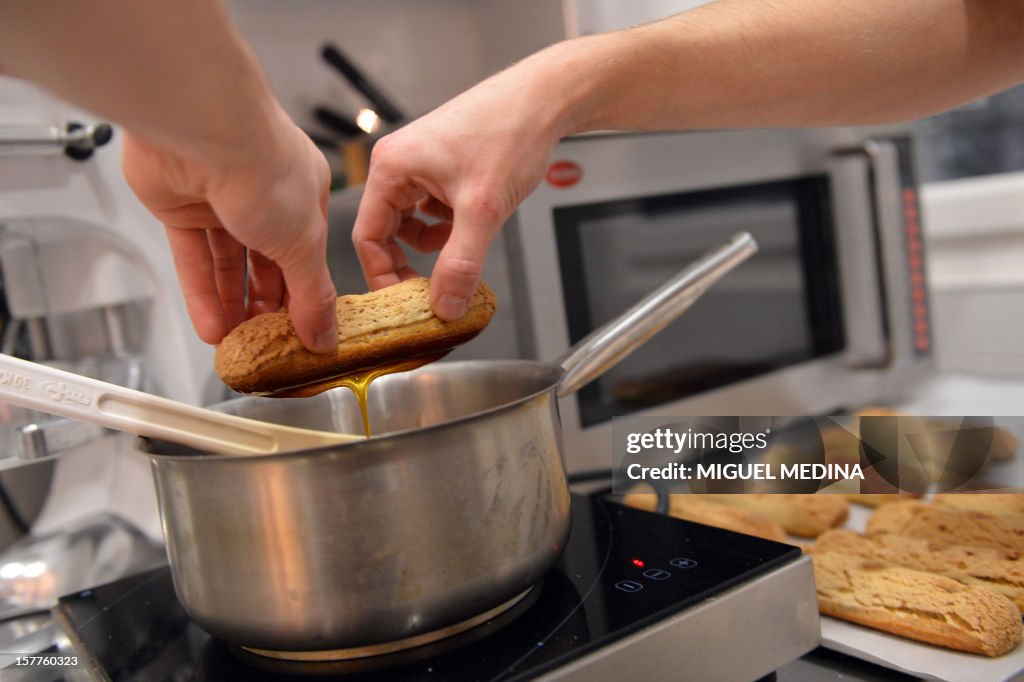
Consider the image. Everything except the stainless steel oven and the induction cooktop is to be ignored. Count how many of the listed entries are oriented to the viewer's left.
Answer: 0

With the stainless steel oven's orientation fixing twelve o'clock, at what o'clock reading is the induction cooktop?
The induction cooktop is roughly at 2 o'clock from the stainless steel oven.

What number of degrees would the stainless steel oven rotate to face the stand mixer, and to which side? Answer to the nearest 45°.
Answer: approximately 90° to its right

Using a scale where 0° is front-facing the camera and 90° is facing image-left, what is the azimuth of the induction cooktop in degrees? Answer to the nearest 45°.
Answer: approximately 315°

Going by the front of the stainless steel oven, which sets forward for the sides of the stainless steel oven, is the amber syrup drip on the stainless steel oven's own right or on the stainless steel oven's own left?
on the stainless steel oven's own right
